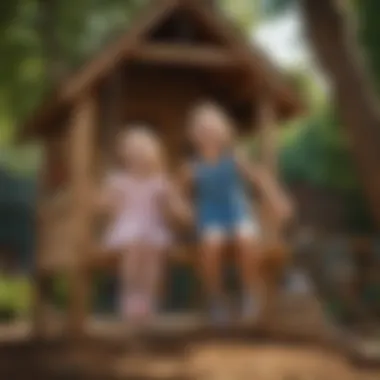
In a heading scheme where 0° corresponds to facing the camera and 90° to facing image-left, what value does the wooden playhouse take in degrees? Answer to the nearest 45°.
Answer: approximately 0°

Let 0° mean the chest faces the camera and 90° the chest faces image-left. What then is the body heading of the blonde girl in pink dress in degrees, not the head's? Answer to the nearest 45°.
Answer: approximately 0°

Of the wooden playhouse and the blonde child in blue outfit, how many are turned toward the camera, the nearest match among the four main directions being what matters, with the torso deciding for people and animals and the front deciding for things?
2
